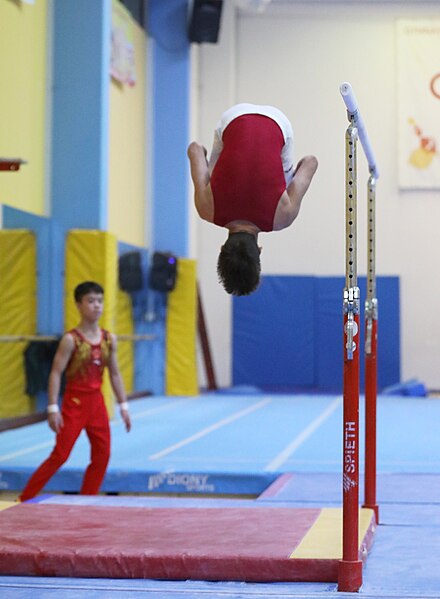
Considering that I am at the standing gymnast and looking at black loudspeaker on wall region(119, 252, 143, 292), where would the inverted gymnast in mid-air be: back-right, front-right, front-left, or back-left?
back-right

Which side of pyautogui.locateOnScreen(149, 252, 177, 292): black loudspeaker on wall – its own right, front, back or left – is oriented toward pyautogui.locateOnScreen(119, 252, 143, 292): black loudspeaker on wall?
right

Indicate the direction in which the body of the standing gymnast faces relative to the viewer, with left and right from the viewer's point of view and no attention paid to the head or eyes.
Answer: facing the viewer and to the right of the viewer

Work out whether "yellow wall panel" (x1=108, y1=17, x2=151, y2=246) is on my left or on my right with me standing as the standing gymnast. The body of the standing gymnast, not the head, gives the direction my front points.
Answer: on my left

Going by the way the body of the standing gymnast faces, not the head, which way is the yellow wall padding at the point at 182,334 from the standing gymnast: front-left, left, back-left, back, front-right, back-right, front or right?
back-left

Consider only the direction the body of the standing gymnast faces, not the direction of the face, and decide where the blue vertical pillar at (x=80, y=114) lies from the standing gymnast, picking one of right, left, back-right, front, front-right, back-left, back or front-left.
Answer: back-left

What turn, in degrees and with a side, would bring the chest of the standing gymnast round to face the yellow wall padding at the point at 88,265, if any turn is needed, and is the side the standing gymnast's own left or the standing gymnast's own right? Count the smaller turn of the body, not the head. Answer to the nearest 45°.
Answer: approximately 135° to the standing gymnast's own left

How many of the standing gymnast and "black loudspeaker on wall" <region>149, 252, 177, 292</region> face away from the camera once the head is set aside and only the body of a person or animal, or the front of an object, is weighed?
0
